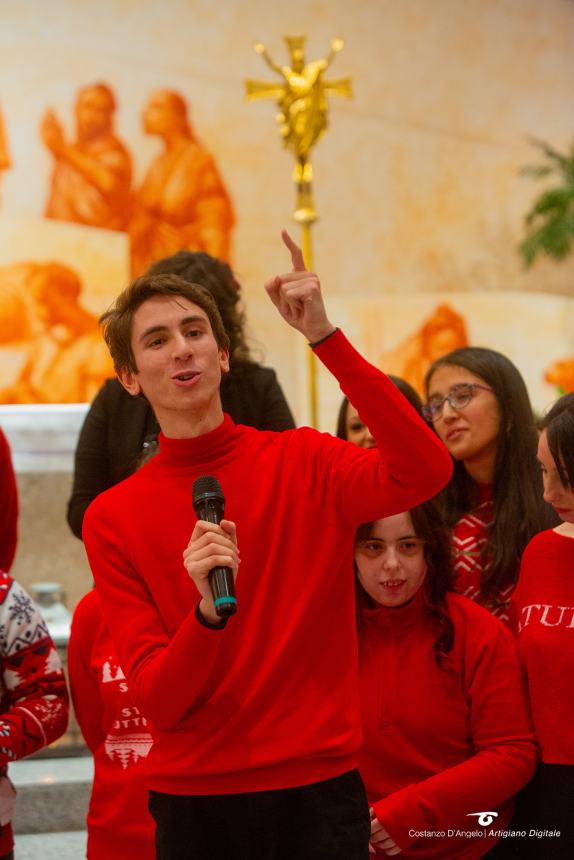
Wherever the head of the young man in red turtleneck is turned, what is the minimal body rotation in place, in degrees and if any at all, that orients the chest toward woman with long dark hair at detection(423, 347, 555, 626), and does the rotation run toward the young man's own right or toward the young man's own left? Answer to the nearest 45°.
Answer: approximately 135° to the young man's own left

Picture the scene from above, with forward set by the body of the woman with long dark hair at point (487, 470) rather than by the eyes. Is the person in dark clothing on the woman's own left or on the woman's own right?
on the woman's own right

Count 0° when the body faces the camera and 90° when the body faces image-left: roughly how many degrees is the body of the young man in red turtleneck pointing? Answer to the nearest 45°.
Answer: approximately 0°

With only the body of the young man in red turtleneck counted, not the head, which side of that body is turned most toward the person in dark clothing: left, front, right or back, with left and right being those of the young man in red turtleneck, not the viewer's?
back

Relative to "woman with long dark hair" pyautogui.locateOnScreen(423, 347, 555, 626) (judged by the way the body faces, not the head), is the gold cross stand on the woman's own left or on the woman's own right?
on the woman's own right

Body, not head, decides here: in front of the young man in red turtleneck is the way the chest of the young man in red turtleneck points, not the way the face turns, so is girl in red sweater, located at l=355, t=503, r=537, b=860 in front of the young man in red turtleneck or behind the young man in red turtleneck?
behind
